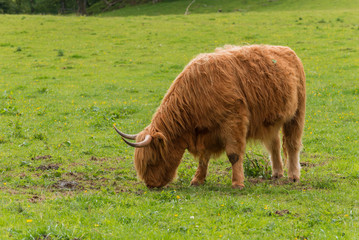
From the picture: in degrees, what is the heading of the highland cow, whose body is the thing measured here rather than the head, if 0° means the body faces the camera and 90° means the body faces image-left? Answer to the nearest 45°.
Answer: approximately 45°
